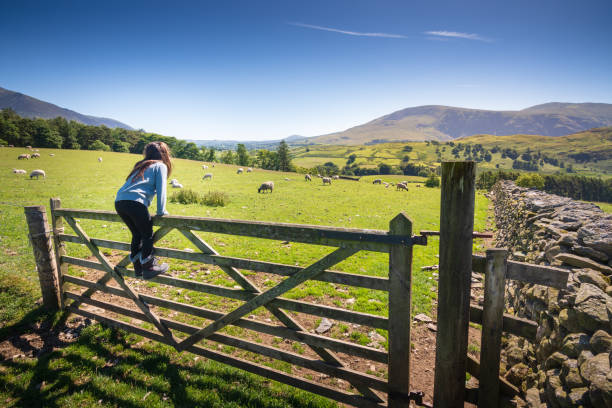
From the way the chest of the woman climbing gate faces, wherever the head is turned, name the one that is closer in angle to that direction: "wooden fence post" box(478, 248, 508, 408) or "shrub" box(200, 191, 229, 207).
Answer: the shrub

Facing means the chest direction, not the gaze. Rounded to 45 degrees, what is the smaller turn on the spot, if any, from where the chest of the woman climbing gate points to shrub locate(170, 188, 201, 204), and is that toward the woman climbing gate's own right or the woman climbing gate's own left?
approximately 45° to the woman climbing gate's own left

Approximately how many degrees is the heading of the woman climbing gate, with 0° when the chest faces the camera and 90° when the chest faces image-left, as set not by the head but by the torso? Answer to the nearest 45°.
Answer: approximately 225°

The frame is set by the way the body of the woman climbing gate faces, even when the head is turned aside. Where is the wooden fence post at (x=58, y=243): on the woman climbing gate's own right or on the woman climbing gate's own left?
on the woman climbing gate's own left

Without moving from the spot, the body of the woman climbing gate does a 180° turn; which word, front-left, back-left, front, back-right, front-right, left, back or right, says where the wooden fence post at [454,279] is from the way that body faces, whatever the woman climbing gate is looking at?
left

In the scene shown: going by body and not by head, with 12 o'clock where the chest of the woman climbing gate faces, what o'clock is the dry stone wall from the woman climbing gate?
The dry stone wall is roughly at 3 o'clock from the woman climbing gate.

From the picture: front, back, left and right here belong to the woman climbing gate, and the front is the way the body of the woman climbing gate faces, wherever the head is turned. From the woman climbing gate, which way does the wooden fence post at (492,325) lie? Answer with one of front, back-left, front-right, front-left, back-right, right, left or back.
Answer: right

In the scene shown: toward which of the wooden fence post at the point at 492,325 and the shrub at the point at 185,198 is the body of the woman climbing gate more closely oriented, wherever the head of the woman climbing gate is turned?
the shrub

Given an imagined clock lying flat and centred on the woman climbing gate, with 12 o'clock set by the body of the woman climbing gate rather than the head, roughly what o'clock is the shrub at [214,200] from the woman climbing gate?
The shrub is roughly at 11 o'clock from the woman climbing gate.
